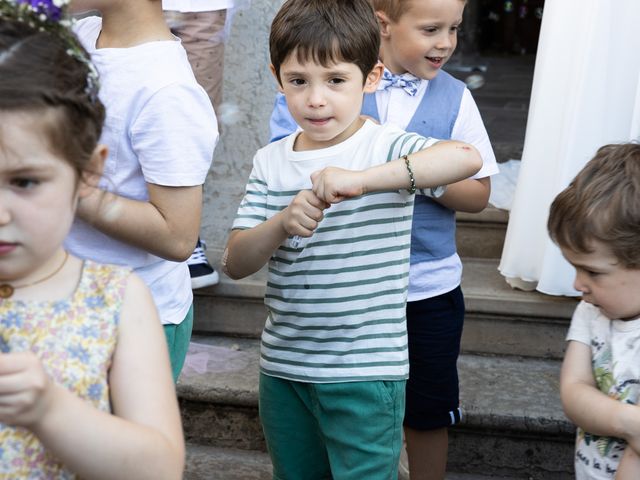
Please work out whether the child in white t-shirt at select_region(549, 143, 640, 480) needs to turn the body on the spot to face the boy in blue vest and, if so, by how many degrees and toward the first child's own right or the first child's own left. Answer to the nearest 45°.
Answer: approximately 135° to the first child's own right

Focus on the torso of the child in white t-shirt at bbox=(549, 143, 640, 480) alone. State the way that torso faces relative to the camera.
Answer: toward the camera

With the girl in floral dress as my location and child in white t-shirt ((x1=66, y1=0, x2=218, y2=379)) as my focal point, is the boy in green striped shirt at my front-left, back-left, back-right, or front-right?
front-right

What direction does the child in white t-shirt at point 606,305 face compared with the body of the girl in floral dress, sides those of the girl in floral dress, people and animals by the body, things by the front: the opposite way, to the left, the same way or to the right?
the same way

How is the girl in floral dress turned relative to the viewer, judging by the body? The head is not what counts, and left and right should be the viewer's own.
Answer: facing the viewer and to the left of the viewer

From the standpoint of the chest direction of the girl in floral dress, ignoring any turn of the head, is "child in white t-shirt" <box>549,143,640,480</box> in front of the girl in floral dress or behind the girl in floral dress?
behind

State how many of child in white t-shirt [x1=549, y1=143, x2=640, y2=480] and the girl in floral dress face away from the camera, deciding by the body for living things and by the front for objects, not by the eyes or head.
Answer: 0

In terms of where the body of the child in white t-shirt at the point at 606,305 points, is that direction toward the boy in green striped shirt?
no

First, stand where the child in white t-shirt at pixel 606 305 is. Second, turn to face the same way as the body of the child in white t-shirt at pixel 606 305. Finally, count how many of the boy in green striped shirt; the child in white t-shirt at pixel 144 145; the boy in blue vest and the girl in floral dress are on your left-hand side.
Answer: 0

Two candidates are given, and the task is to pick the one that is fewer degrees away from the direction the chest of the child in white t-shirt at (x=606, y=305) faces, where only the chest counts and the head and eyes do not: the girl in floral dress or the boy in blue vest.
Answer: the girl in floral dress

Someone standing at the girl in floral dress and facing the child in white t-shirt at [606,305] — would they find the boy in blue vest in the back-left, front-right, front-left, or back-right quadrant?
front-left

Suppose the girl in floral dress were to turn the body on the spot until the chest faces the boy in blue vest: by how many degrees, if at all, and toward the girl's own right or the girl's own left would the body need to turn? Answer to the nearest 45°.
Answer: approximately 180°

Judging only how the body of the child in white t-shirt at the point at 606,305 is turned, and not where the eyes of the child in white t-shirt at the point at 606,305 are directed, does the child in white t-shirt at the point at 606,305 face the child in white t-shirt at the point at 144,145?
no

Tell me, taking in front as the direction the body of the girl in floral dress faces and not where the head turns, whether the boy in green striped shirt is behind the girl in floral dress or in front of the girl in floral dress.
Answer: behind

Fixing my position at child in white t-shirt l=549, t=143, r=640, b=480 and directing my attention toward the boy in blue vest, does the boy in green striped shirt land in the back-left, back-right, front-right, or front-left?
front-left

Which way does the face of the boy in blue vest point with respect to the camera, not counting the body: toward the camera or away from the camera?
toward the camera

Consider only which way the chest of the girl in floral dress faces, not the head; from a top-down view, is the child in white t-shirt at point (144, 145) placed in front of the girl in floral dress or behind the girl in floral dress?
behind
